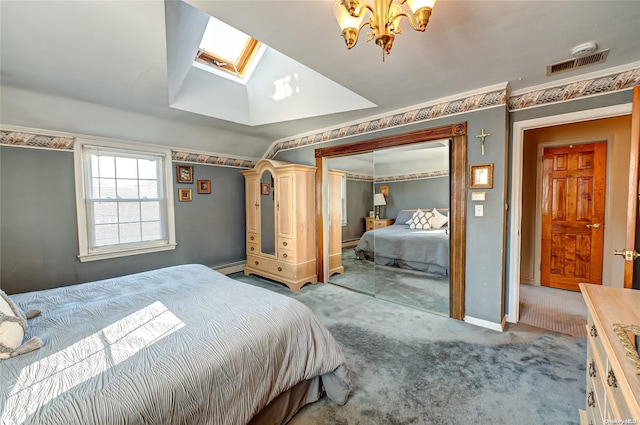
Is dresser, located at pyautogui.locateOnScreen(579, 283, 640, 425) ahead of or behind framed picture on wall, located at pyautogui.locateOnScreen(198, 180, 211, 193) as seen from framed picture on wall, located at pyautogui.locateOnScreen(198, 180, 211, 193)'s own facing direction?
ahead

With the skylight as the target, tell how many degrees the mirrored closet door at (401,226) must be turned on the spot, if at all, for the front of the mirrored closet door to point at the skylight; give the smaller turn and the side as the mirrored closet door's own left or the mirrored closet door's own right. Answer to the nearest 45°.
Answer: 0° — it already faces it

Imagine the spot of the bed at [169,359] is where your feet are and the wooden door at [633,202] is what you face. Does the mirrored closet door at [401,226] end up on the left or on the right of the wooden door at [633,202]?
left

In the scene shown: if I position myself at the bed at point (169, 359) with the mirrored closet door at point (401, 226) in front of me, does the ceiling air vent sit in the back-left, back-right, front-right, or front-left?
front-right

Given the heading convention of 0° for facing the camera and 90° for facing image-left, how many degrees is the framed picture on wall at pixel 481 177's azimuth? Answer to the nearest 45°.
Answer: approximately 0°

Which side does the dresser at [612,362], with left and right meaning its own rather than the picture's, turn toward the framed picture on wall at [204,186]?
front

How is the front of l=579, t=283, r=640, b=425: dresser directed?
to the viewer's left

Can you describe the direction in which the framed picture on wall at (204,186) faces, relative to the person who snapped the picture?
facing the viewer

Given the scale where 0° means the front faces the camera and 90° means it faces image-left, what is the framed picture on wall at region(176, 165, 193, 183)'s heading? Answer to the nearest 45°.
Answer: approximately 0°

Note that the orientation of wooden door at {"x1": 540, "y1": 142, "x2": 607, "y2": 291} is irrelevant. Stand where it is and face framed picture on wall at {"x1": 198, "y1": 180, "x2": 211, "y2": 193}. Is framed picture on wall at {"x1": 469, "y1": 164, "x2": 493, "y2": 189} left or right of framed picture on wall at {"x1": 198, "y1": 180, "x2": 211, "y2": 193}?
left

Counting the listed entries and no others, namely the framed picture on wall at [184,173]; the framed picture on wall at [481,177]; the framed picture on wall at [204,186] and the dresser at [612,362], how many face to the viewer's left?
1

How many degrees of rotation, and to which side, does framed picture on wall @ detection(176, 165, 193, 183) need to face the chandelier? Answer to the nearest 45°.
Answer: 0° — it already faces it

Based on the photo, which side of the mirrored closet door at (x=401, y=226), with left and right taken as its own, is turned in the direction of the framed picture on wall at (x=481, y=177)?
left
